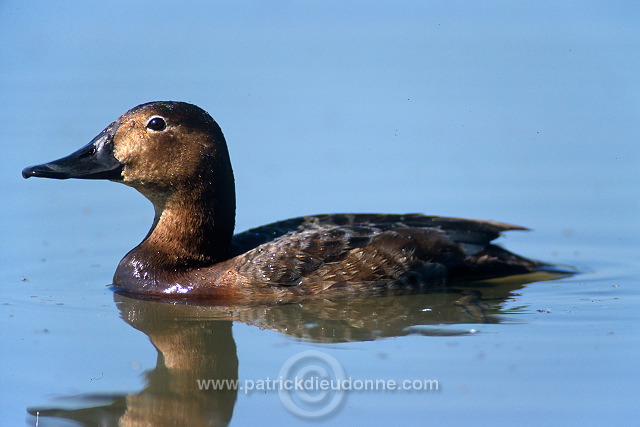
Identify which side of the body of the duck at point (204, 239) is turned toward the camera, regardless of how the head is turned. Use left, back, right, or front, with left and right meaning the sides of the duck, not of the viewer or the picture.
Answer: left
